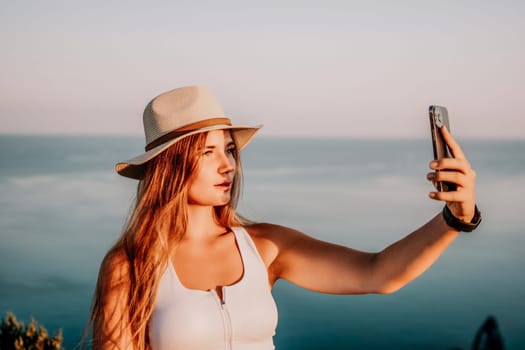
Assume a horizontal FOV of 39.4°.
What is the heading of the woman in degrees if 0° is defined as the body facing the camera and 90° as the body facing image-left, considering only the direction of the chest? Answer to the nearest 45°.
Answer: approximately 315°
